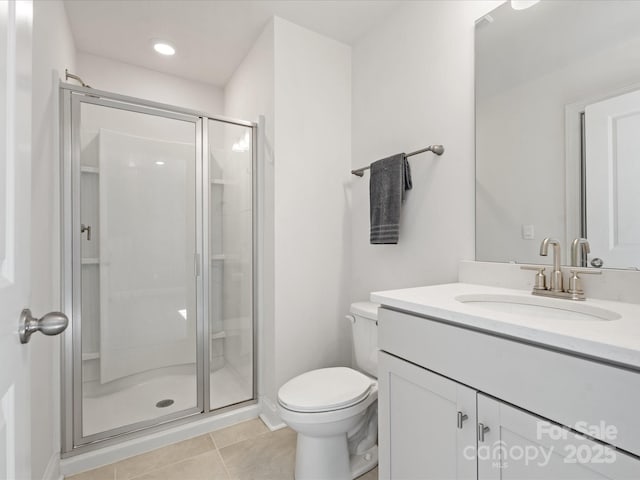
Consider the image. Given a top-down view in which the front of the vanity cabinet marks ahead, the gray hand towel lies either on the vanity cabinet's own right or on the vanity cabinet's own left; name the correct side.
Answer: on the vanity cabinet's own right

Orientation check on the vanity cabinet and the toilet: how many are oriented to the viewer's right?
0

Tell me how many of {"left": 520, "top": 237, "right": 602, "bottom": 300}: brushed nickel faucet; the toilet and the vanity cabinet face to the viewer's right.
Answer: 0

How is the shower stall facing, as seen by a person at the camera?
facing the viewer and to the right of the viewer

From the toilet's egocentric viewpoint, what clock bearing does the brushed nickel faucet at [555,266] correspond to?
The brushed nickel faucet is roughly at 8 o'clock from the toilet.

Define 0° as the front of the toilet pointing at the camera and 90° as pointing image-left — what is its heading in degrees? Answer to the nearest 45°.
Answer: approximately 45°

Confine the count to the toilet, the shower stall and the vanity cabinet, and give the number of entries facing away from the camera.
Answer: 0

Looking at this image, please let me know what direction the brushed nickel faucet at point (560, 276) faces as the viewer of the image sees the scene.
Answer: facing the viewer and to the left of the viewer

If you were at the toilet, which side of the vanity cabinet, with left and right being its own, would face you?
right

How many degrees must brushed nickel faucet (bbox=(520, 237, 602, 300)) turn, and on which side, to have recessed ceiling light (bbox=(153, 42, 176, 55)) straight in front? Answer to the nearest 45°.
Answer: approximately 45° to its right
